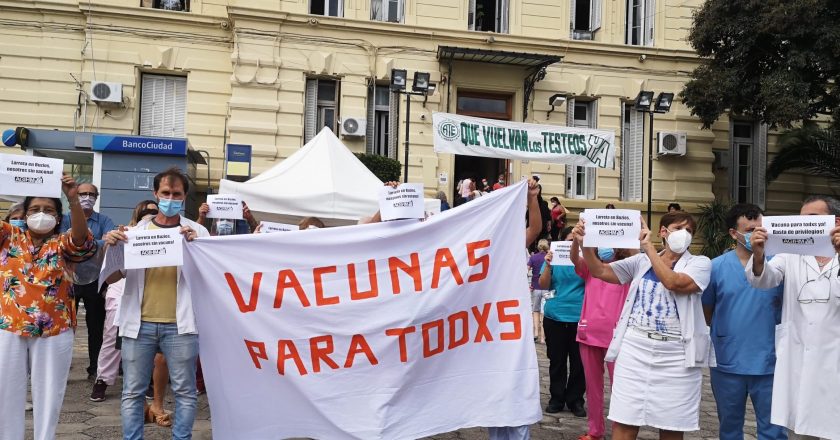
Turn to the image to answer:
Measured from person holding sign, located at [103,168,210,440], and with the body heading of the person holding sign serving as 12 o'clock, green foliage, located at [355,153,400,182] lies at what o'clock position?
The green foliage is roughly at 7 o'clock from the person holding sign.

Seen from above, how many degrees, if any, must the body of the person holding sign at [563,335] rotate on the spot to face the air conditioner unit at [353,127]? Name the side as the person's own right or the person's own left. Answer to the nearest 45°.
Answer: approximately 135° to the person's own right

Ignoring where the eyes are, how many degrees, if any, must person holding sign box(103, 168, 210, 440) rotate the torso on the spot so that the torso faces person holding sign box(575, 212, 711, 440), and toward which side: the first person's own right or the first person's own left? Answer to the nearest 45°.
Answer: approximately 45° to the first person's own left
